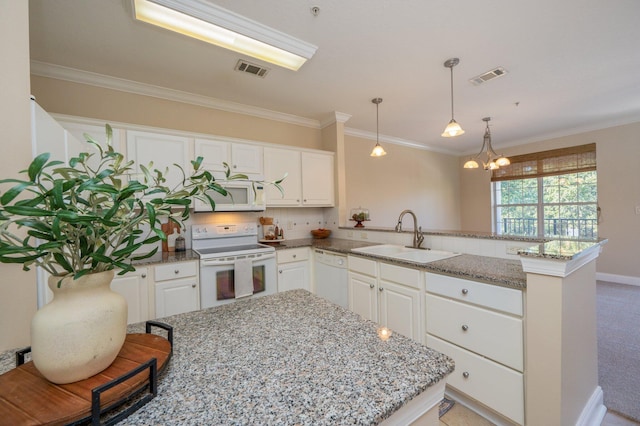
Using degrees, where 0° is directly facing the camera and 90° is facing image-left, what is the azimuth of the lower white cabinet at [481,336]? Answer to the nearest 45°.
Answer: approximately 45°

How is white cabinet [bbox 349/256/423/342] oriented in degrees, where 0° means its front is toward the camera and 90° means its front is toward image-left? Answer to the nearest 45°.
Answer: approximately 45°

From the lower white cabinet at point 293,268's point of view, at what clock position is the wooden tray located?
The wooden tray is roughly at 2 o'clock from the lower white cabinet.

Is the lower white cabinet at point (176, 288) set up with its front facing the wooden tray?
yes

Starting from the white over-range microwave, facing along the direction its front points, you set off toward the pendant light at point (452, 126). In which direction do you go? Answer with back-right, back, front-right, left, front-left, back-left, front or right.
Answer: front-left

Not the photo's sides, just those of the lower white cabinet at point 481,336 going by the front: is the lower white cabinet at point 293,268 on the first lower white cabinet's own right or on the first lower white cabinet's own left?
on the first lower white cabinet's own right

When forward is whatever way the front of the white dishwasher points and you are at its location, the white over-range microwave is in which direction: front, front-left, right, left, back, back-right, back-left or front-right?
front-right
